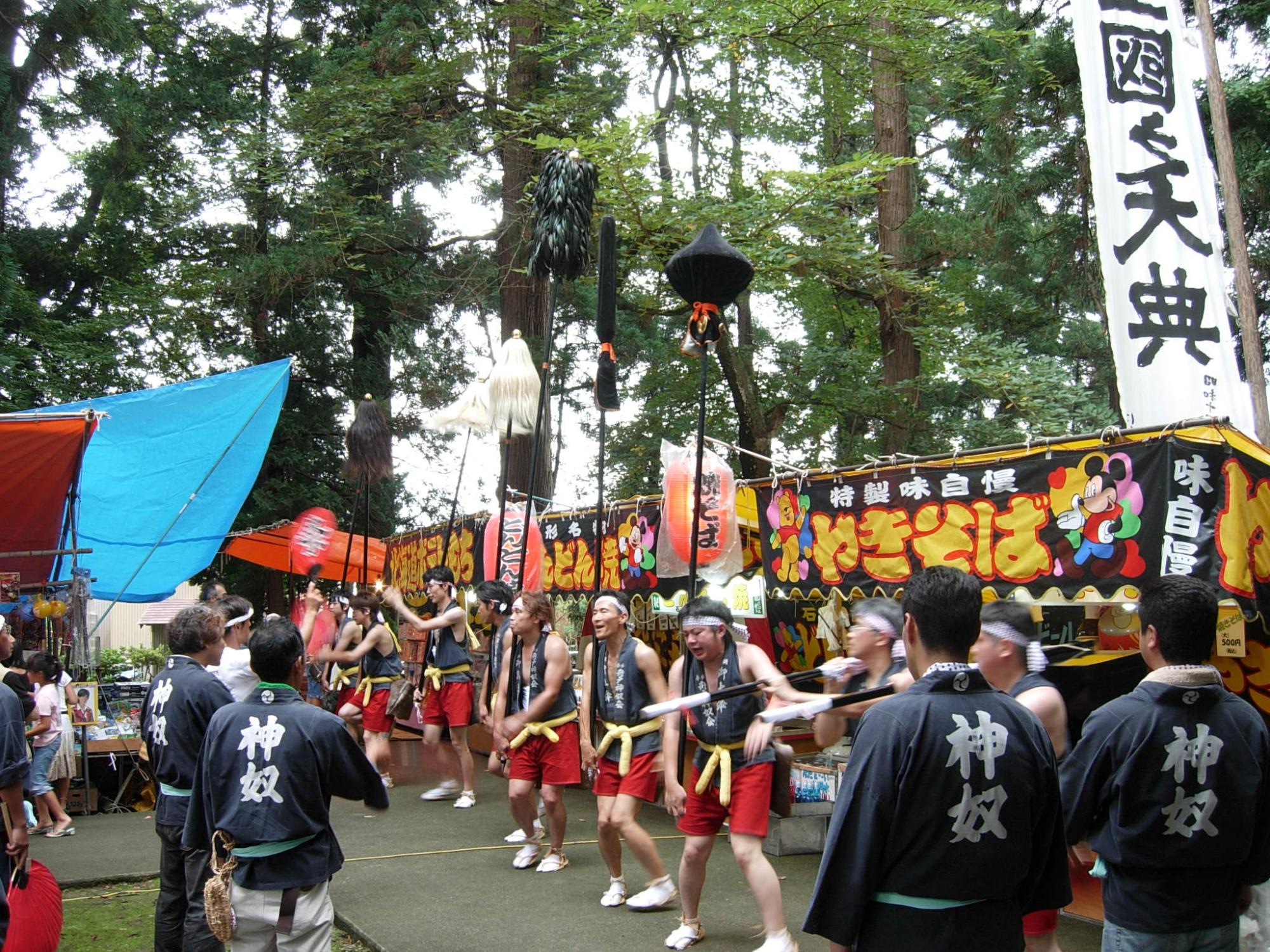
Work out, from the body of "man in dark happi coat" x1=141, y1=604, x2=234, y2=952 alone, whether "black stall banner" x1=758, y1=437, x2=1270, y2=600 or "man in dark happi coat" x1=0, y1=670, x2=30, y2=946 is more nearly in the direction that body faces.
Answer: the black stall banner

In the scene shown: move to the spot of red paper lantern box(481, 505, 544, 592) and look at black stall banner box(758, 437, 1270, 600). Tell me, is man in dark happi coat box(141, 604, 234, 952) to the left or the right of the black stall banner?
right

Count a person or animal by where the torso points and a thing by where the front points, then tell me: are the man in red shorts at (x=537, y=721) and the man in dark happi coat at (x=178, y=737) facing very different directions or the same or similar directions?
very different directions

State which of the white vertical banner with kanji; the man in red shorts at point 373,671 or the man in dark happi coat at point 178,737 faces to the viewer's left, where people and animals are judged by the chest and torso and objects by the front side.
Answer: the man in red shorts

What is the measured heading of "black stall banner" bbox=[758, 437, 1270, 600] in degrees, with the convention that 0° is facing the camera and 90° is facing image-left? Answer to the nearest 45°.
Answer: approximately 45°

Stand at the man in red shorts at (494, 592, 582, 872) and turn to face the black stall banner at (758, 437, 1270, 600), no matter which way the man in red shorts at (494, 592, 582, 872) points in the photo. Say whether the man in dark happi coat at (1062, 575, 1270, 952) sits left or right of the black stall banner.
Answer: right

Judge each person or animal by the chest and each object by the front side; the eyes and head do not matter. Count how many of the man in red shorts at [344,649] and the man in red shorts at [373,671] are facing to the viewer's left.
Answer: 2

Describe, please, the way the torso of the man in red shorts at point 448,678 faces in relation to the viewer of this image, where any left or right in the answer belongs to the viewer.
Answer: facing the viewer and to the left of the viewer

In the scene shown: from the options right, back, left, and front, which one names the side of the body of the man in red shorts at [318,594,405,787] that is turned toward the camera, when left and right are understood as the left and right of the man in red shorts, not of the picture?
left

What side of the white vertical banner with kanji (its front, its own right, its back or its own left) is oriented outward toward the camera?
front

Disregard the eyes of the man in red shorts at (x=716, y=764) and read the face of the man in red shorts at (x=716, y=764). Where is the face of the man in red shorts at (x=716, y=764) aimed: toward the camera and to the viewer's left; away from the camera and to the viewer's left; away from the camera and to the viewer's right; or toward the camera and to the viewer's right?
toward the camera and to the viewer's left

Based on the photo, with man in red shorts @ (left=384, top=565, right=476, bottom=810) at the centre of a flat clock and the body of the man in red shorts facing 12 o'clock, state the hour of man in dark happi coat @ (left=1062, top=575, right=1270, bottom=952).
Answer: The man in dark happi coat is roughly at 10 o'clock from the man in red shorts.

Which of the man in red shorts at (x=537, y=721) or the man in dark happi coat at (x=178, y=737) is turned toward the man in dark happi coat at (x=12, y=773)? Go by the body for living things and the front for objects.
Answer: the man in red shorts

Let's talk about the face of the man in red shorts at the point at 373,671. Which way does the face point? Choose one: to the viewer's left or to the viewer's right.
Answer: to the viewer's left
